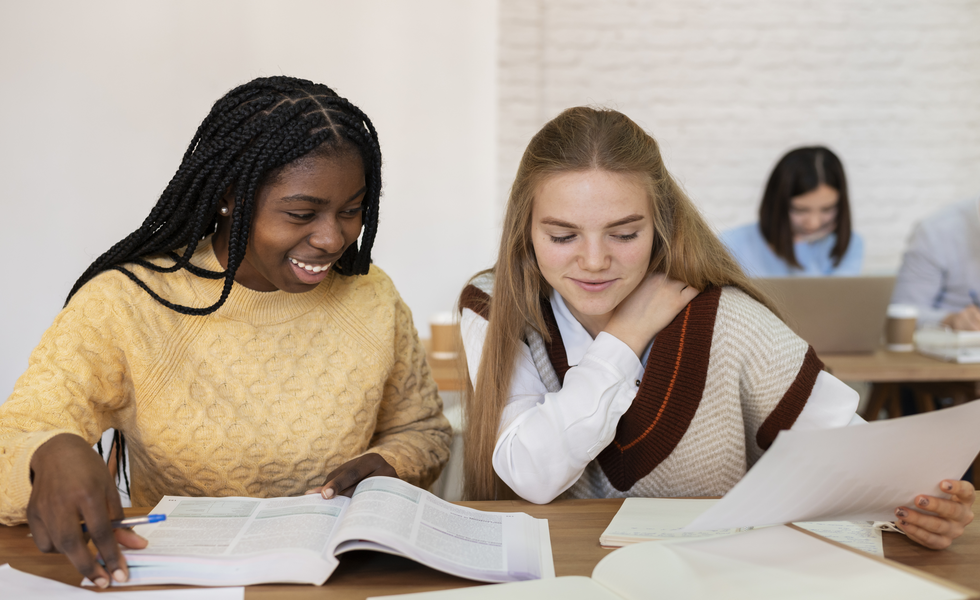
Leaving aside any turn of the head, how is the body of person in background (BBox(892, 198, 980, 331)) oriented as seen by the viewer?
toward the camera

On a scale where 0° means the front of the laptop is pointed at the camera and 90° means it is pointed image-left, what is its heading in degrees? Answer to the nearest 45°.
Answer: approximately 180°

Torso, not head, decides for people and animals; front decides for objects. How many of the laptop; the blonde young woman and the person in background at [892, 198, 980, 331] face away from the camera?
1

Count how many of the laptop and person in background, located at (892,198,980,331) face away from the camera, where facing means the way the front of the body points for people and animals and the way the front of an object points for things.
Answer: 1

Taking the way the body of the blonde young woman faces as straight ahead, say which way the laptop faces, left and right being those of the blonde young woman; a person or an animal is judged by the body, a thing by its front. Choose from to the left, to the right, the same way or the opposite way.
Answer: the opposite way

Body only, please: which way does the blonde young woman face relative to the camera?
toward the camera

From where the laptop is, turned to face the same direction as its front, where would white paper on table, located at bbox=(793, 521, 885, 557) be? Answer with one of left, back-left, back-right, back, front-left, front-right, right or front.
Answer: back

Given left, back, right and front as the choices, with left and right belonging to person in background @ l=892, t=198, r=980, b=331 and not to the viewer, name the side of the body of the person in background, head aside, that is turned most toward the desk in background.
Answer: front

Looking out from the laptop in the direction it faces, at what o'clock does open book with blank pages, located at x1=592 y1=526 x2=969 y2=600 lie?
The open book with blank pages is roughly at 6 o'clock from the laptop.

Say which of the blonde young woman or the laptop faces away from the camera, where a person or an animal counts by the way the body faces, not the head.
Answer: the laptop
